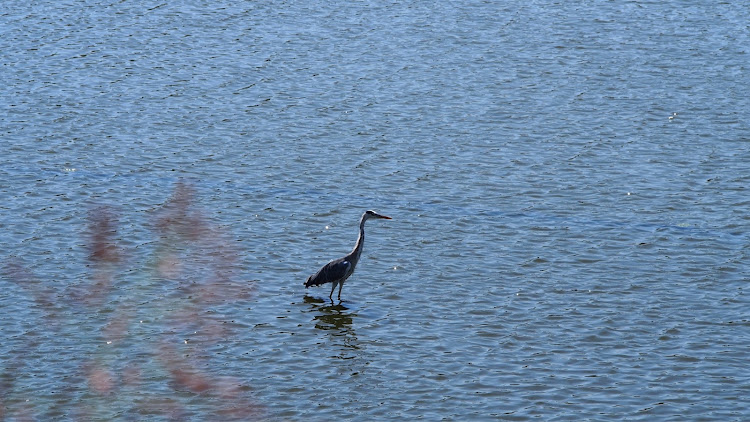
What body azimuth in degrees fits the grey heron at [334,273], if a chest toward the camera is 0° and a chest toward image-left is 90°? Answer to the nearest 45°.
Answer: approximately 270°
